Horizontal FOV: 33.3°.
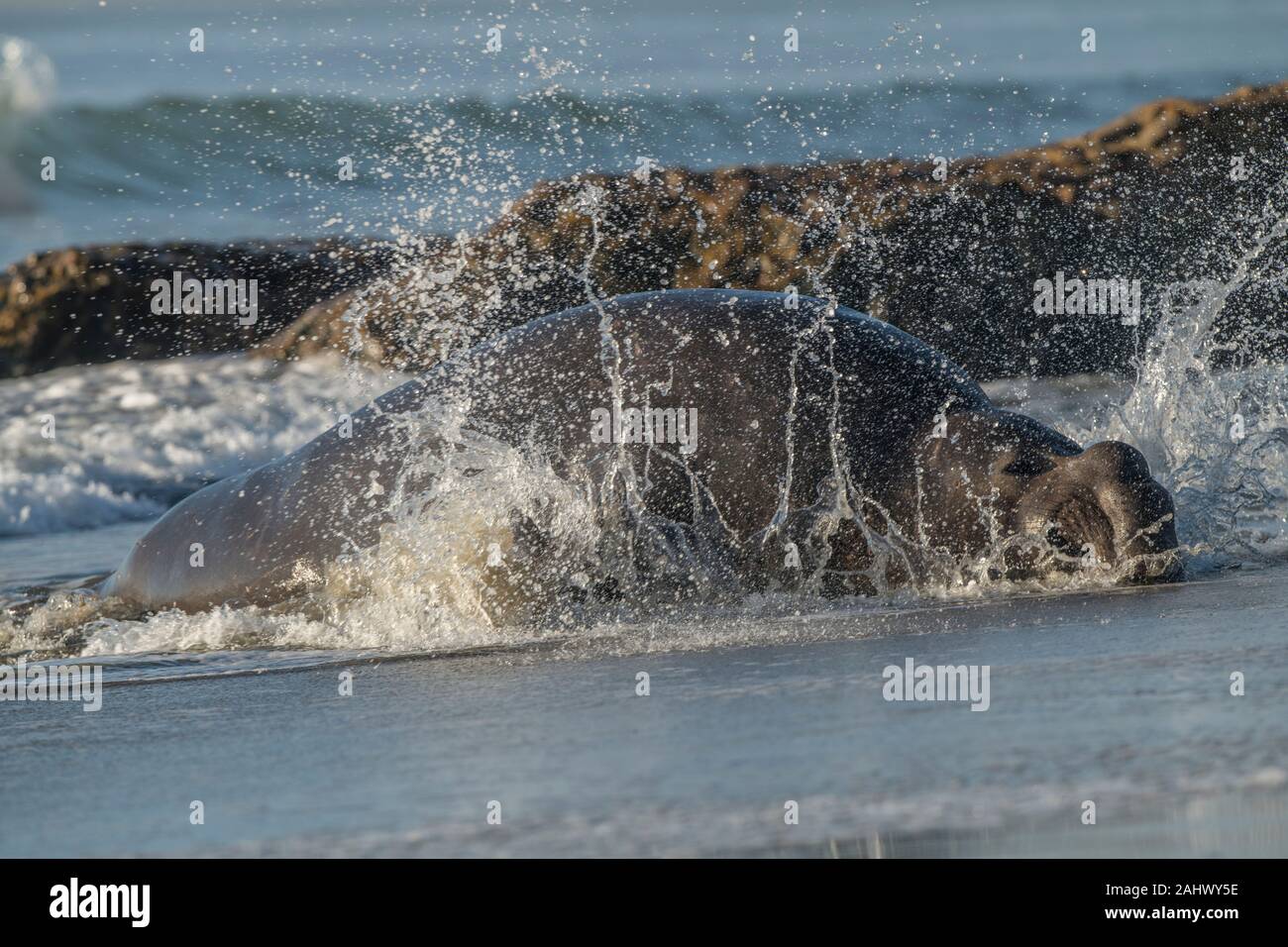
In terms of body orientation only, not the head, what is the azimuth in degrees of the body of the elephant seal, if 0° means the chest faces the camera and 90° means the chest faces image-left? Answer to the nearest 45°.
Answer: approximately 270°
